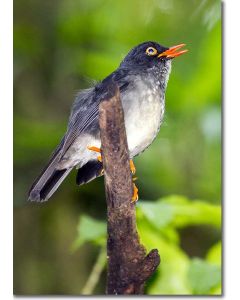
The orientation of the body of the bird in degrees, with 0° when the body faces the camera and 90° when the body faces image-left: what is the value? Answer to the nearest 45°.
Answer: approximately 270°
